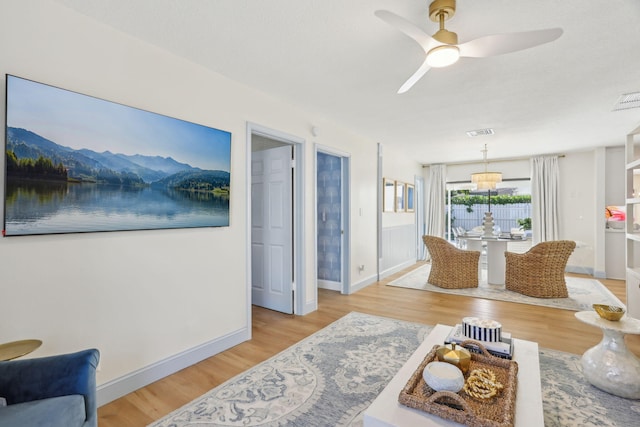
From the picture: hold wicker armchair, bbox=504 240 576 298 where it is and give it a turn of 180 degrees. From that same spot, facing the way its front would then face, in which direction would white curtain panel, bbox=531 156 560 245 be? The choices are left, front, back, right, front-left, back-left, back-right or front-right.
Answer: back-left

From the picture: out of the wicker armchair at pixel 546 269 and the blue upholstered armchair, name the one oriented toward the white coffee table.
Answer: the blue upholstered armchair

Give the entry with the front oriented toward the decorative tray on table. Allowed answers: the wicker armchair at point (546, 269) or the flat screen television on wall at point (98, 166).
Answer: the flat screen television on wall

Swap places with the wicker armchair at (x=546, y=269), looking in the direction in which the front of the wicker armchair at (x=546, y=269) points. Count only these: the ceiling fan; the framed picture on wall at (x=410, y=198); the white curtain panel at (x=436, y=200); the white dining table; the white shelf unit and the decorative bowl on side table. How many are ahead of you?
3

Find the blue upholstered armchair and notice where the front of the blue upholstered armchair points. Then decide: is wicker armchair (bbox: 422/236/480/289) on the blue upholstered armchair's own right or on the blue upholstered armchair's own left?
on the blue upholstered armchair's own left

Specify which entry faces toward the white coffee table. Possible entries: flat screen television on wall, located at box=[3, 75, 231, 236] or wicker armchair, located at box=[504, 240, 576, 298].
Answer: the flat screen television on wall

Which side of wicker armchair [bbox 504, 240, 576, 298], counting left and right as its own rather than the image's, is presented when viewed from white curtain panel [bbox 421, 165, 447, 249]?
front

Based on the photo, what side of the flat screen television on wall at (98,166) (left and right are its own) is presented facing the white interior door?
left

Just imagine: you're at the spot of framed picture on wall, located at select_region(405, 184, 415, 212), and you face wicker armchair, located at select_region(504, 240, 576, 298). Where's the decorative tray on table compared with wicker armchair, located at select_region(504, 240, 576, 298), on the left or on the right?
right

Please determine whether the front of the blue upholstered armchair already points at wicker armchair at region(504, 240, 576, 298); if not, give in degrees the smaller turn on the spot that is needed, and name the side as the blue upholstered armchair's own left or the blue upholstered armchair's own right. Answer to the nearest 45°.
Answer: approximately 45° to the blue upholstered armchair's own left

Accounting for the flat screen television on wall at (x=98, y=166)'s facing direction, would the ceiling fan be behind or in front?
in front

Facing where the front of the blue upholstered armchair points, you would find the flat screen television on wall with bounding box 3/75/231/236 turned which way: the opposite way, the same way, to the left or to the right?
the same way

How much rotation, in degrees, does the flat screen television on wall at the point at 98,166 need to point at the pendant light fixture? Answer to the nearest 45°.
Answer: approximately 45° to its left

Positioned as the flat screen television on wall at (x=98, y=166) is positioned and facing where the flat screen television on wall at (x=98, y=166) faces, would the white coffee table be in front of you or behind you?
in front

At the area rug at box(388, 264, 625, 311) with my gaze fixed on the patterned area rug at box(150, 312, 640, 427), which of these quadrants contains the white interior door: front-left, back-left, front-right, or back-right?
front-right

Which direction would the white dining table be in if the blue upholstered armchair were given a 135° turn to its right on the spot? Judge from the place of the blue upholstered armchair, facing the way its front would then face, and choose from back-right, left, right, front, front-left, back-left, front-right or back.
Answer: back

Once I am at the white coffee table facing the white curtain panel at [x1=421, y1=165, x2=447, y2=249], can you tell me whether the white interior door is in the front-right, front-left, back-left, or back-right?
front-left

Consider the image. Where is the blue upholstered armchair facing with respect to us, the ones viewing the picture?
facing the viewer and to the right of the viewer

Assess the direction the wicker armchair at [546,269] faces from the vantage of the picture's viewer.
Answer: facing away from the viewer and to the left of the viewer

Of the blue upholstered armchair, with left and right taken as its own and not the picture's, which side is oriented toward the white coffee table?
front

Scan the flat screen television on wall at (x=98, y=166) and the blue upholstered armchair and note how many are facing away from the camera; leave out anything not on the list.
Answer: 0
